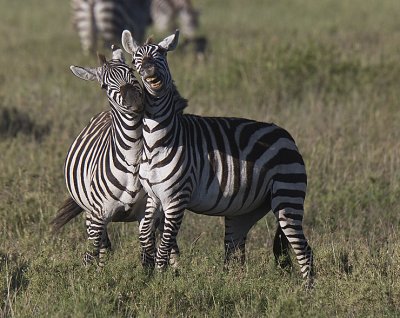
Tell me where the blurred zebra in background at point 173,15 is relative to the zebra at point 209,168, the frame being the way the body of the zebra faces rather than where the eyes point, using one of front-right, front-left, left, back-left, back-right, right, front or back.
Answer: back-right

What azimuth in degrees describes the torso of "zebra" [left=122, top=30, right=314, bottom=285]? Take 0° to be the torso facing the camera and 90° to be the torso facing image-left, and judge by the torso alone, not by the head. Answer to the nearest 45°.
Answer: approximately 45°

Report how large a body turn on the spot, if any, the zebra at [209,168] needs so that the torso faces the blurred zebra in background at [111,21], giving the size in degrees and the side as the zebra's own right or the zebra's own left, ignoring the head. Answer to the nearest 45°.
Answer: approximately 135° to the zebra's own right

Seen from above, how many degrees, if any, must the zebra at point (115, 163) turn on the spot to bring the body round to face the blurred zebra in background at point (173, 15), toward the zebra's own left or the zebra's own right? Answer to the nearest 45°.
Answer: approximately 135° to the zebra's own left

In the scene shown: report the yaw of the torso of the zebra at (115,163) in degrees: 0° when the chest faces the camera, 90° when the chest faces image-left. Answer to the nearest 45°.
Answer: approximately 315°

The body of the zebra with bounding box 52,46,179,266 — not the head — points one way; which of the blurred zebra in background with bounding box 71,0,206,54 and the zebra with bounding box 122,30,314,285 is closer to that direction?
the zebra
